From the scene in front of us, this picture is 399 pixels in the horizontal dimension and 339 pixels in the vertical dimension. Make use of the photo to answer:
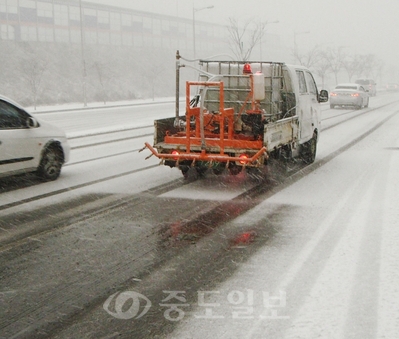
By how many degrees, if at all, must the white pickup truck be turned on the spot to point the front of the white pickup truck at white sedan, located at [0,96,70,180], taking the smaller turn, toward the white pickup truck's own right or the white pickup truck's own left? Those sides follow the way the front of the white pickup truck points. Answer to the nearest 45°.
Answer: approximately 135° to the white pickup truck's own left

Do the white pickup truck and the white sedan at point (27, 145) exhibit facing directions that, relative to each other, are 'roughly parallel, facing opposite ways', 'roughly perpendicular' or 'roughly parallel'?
roughly parallel

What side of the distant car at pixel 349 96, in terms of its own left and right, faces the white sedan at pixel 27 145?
back

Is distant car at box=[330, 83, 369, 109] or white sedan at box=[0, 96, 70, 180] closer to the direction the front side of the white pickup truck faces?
the distant car

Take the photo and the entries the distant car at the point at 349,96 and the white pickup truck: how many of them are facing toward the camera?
0

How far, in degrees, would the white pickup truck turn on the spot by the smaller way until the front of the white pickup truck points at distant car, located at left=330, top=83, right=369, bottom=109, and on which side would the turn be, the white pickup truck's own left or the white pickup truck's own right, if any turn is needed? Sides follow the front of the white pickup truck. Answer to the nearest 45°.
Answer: approximately 45° to the white pickup truck's own left

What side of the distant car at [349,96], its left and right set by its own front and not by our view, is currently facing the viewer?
back

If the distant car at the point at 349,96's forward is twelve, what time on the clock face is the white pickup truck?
The white pickup truck is roughly at 6 o'clock from the distant car.

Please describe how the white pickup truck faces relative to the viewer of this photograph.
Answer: facing away from the viewer and to the right of the viewer

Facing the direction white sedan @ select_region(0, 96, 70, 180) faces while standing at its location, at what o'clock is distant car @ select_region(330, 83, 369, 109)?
The distant car is roughly at 12 o'clock from the white sedan.

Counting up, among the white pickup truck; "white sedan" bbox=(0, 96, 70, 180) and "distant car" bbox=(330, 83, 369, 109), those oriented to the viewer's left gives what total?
0
